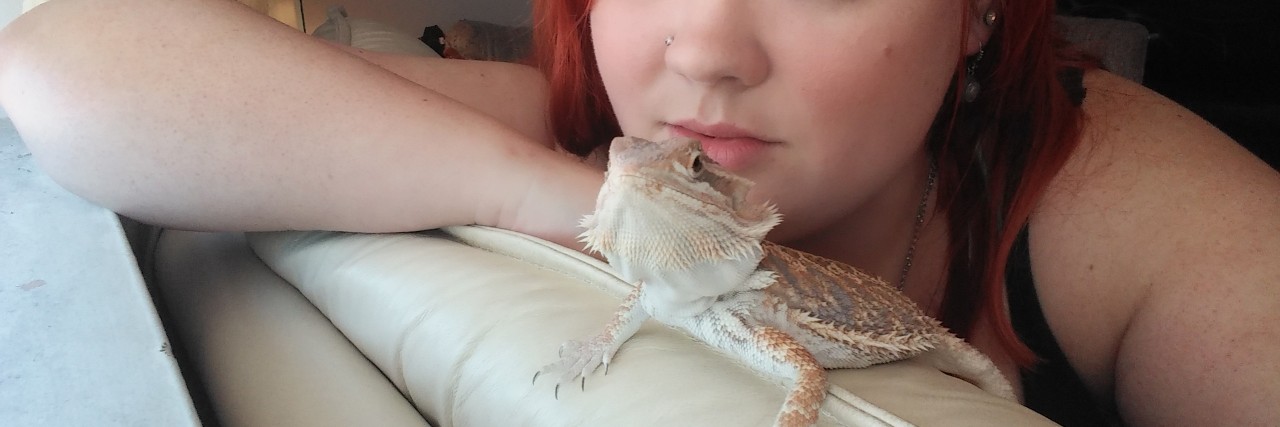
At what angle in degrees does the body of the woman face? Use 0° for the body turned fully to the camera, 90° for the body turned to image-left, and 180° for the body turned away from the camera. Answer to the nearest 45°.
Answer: approximately 45°

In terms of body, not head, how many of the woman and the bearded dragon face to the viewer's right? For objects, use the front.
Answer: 0

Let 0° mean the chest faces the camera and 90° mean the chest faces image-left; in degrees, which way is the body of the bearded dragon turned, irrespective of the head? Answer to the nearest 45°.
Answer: approximately 45°
